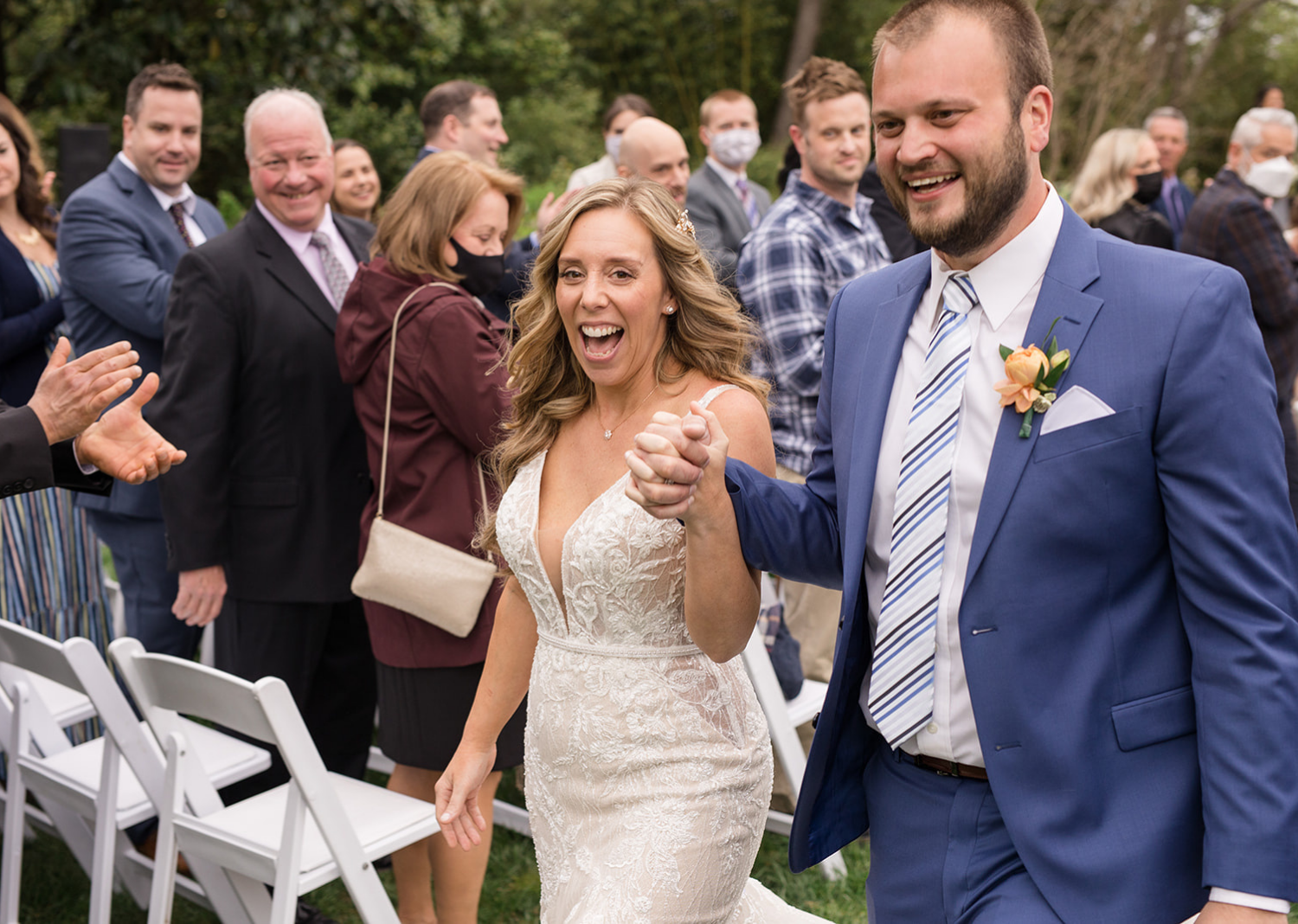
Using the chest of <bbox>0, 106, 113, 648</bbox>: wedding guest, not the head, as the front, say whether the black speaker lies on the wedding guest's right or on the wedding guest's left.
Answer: on the wedding guest's left

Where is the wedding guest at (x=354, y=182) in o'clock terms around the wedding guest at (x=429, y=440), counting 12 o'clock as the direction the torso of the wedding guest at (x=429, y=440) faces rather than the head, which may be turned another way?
the wedding guest at (x=354, y=182) is roughly at 9 o'clock from the wedding guest at (x=429, y=440).

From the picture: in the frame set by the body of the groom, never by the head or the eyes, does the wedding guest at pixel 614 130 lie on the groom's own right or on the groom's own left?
on the groom's own right

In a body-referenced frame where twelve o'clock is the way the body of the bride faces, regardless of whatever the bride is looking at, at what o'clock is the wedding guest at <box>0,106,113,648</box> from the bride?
The wedding guest is roughly at 3 o'clock from the bride.

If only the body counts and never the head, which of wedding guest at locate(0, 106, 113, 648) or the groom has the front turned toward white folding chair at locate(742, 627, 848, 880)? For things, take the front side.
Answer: the wedding guest

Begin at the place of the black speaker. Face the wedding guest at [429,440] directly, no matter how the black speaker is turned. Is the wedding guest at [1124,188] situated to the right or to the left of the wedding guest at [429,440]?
left

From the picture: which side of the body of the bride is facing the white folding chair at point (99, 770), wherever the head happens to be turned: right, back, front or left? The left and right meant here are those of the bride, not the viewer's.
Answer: right

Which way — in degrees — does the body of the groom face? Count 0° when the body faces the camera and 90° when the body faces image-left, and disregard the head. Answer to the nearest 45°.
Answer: approximately 45°

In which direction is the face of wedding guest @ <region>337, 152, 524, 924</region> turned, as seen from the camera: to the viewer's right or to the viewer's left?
to the viewer's right
